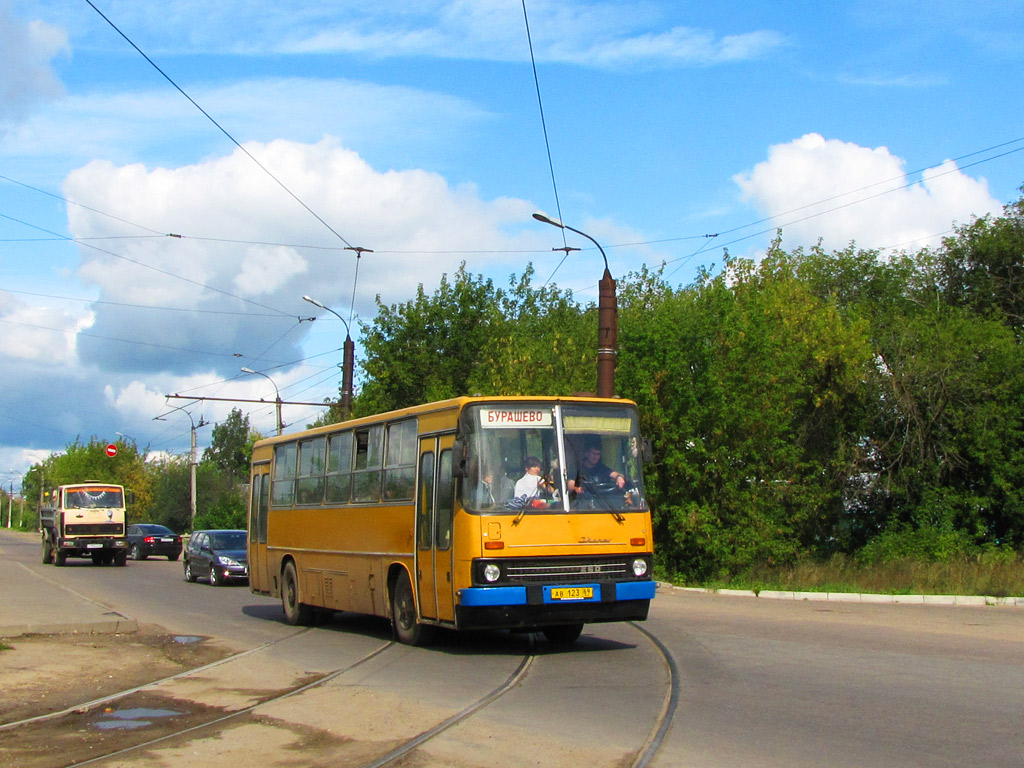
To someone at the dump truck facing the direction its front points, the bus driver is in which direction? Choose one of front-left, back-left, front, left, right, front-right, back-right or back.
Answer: front

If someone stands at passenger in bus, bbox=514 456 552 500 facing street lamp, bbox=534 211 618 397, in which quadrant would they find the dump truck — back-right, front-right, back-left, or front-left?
front-left

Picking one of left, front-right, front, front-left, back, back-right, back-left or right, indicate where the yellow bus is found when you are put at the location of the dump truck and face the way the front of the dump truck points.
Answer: front

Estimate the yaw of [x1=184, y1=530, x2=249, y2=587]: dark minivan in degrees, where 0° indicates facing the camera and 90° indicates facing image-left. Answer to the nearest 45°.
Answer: approximately 315°

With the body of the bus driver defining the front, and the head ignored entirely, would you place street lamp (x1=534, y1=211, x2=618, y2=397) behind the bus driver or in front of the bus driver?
behind

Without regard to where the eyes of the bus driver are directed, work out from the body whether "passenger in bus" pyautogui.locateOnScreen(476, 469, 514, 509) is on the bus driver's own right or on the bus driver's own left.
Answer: on the bus driver's own right

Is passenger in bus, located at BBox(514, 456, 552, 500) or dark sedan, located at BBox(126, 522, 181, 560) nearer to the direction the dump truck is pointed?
the passenger in bus

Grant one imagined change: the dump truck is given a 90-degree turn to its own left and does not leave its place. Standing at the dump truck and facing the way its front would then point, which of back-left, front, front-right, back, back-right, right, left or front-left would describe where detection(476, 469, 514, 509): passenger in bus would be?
right

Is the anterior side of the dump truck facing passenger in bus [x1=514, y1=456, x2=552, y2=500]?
yes

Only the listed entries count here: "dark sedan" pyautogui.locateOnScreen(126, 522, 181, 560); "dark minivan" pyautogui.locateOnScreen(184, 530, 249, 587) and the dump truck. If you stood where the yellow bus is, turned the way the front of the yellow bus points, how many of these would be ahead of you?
0

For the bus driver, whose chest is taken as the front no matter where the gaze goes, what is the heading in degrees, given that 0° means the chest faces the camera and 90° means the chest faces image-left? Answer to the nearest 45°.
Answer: approximately 0°

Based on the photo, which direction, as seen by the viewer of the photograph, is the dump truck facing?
facing the viewer
